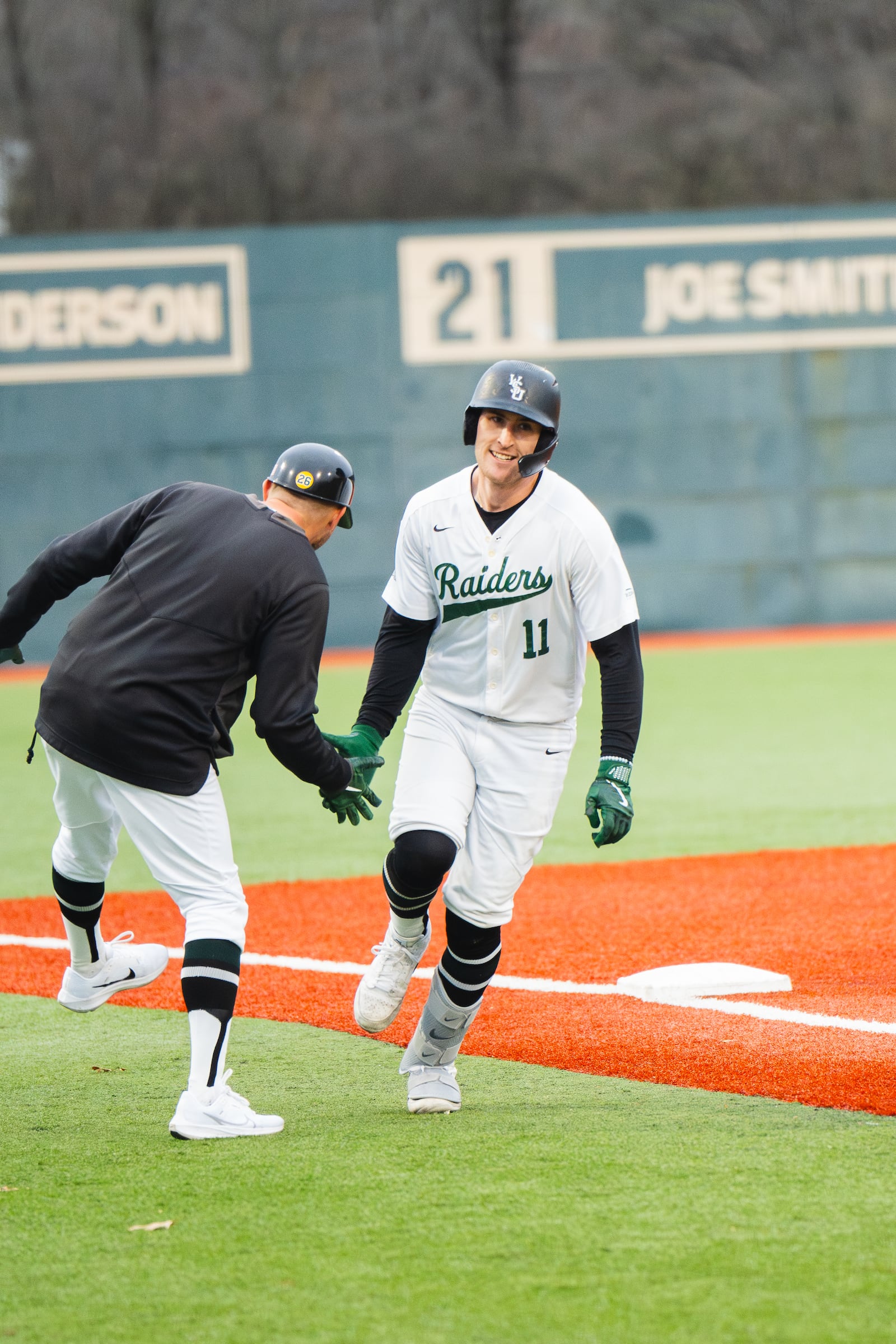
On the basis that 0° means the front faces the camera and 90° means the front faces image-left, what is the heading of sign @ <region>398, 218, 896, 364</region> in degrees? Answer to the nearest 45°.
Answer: approximately 0°

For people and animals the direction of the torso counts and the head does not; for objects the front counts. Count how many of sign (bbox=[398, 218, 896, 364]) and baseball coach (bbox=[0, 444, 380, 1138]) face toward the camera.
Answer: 1

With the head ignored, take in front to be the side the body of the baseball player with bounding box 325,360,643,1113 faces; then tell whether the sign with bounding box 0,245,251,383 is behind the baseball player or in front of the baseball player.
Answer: behind

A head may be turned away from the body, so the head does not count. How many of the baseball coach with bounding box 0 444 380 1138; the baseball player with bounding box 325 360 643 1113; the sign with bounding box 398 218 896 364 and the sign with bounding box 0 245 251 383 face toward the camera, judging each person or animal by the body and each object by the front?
3

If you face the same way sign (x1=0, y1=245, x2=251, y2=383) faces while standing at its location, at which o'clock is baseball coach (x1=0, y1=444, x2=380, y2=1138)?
The baseball coach is roughly at 12 o'clock from the sign.

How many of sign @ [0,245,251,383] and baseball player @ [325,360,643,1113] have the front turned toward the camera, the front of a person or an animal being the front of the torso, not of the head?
2

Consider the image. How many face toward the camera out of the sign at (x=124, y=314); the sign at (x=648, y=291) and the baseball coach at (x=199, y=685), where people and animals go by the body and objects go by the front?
2

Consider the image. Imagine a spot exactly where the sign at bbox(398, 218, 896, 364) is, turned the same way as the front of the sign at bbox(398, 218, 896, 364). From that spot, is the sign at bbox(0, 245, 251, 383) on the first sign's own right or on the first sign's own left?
on the first sign's own right

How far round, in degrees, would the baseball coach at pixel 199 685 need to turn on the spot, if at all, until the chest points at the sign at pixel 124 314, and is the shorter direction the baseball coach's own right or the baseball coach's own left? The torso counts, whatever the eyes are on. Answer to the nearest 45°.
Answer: approximately 45° to the baseball coach's own left

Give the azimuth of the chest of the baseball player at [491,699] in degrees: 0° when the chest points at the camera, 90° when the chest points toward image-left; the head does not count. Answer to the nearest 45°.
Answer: approximately 0°

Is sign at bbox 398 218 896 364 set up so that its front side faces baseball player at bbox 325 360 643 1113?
yes

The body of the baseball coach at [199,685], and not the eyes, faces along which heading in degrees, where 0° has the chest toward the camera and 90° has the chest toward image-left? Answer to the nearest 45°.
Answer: approximately 225°

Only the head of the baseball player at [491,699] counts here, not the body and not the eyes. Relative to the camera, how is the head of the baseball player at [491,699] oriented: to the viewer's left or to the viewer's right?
to the viewer's left

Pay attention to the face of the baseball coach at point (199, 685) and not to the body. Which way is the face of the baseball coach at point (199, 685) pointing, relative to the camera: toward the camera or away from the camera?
away from the camera
